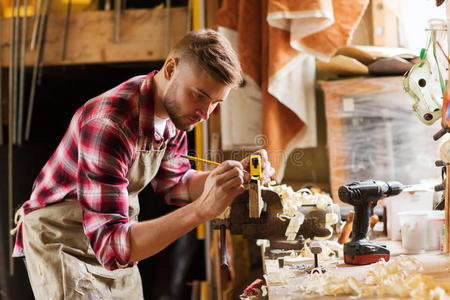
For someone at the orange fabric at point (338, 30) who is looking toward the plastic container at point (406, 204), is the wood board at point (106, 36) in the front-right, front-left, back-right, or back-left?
back-right

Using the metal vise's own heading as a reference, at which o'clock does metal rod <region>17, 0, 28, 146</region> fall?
The metal rod is roughly at 1 o'clock from the metal vise.

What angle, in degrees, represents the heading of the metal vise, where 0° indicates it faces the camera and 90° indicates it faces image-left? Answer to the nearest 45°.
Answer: approximately 90°

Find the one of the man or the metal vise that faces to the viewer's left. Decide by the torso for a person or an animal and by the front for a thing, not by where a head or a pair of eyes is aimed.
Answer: the metal vise

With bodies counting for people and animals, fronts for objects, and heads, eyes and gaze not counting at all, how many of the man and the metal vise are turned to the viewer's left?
1

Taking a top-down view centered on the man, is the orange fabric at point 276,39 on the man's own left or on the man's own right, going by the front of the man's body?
on the man's own left

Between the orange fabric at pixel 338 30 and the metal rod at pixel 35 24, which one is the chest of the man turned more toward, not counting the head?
the orange fabric

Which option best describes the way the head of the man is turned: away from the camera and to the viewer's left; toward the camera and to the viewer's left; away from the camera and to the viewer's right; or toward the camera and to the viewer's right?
toward the camera and to the viewer's right

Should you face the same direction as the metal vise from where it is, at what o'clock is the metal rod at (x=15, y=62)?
The metal rod is roughly at 1 o'clock from the metal vise.
